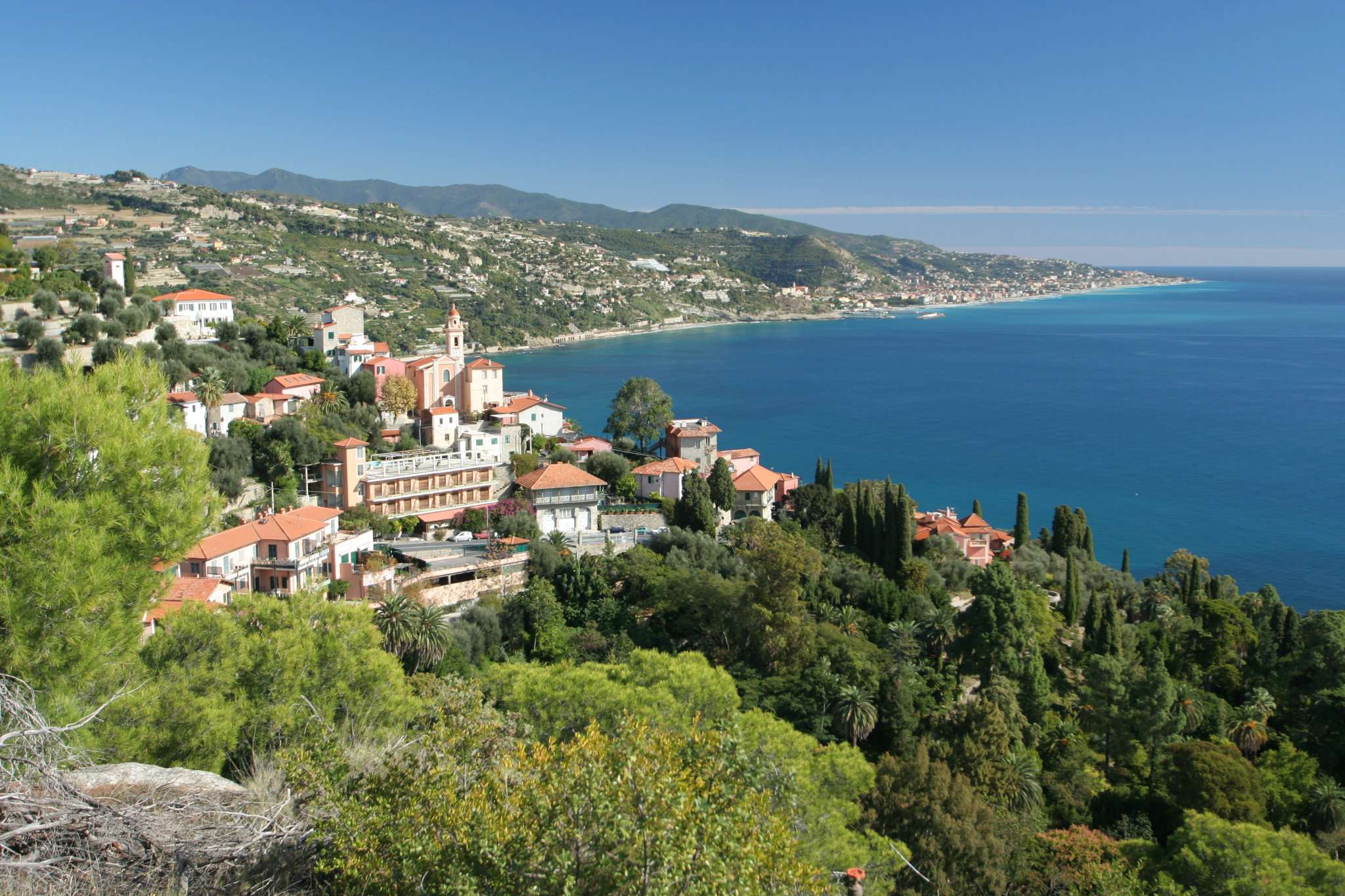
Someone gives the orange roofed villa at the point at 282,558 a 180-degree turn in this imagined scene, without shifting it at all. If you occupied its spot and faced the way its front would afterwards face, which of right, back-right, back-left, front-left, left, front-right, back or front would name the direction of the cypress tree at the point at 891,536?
back-right

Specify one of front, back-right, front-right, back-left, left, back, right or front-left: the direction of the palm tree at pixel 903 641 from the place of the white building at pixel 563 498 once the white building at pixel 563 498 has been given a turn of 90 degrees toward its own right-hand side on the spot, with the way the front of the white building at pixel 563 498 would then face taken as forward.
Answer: back-left

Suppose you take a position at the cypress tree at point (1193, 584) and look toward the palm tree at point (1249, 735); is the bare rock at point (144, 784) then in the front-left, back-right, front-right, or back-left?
front-right

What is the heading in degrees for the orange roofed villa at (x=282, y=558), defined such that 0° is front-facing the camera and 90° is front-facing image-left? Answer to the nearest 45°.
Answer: approximately 315°

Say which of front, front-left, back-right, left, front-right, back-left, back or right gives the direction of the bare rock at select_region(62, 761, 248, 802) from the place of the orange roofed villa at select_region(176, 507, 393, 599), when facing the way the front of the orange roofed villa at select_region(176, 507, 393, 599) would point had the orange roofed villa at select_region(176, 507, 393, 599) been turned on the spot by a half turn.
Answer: back-left

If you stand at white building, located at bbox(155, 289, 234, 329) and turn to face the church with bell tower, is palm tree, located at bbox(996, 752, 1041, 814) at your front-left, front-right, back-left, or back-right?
front-right

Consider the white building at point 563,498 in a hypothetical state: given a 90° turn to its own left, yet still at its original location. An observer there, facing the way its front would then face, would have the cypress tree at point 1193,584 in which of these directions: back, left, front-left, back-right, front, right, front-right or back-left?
front

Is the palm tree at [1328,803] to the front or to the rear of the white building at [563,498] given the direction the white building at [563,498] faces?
to the front

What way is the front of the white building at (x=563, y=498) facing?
toward the camera

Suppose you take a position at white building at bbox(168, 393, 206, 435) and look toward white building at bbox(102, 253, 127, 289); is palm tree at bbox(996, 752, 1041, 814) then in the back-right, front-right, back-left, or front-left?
back-right

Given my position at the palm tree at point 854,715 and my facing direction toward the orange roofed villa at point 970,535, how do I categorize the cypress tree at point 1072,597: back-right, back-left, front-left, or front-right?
front-right

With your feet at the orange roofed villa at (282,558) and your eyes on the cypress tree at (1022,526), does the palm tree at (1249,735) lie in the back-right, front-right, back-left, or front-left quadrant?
front-right

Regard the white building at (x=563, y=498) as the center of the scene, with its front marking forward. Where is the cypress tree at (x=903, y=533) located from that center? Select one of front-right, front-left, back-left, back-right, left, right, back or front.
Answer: left

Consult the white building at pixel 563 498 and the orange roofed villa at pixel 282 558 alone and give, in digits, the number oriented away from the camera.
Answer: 0

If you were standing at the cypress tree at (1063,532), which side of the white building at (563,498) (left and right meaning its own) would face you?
left

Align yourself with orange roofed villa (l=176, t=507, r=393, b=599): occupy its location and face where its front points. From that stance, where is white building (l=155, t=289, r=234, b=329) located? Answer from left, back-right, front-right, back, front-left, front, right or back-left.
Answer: back-left

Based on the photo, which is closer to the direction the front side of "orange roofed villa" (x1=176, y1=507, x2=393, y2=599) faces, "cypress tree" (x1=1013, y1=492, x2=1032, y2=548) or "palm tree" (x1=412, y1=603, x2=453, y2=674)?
the palm tree
